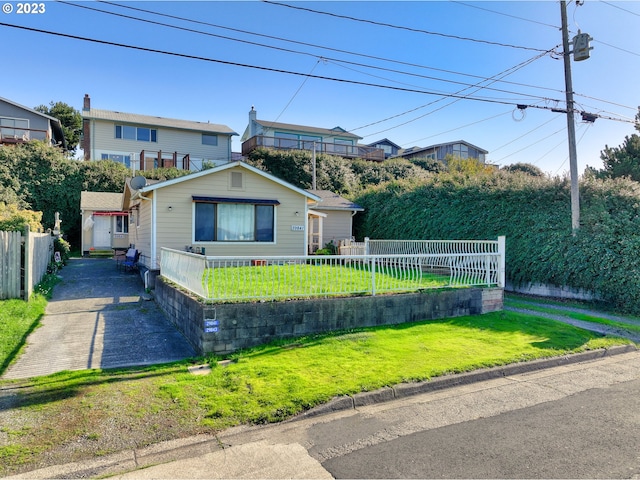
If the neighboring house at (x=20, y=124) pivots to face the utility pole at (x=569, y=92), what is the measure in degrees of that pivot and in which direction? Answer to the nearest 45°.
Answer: approximately 45° to its left

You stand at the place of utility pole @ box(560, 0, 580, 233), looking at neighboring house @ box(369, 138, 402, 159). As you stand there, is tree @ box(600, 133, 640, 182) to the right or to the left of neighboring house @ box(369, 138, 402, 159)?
right

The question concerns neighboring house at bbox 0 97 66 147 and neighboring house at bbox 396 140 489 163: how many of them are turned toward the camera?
2

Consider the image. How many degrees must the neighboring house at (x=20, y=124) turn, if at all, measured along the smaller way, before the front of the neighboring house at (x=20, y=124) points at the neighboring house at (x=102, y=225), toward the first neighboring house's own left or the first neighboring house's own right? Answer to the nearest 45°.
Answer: approximately 45° to the first neighboring house's own left

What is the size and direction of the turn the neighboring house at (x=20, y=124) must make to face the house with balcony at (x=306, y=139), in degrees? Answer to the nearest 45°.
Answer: approximately 90° to its left

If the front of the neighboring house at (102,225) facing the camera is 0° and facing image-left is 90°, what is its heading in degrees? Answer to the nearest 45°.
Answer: approximately 0°

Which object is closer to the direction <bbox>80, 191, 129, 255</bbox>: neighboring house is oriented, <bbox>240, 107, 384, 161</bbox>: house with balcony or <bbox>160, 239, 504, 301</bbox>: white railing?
the white railing
